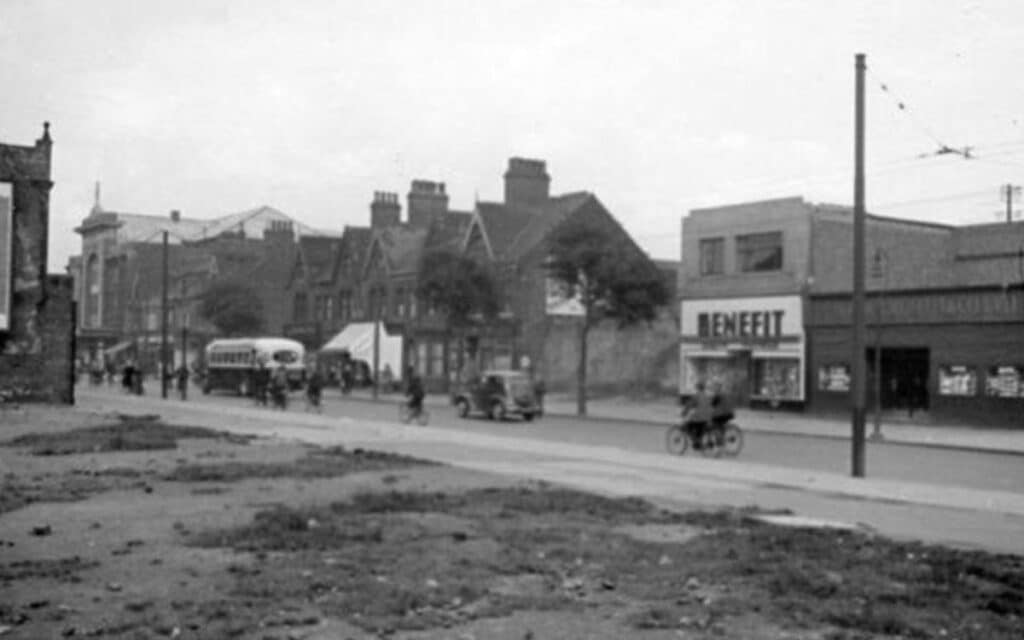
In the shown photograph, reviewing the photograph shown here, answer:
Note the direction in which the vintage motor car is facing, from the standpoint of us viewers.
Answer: facing away from the viewer and to the left of the viewer

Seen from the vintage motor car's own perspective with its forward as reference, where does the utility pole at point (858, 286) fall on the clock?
The utility pole is roughly at 7 o'clock from the vintage motor car.

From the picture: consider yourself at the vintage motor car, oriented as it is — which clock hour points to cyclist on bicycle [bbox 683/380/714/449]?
The cyclist on bicycle is roughly at 7 o'clock from the vintage motor car.
